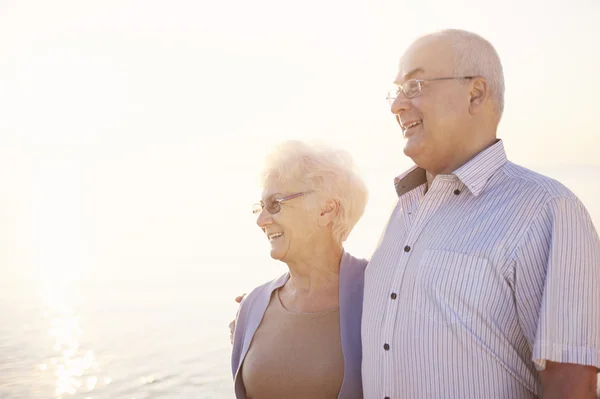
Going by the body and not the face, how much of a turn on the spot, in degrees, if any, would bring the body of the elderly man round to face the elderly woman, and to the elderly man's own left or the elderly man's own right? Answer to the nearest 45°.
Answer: approximately 90° to the elderly man's own right

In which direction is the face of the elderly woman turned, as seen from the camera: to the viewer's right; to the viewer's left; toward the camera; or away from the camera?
to the viewer's left

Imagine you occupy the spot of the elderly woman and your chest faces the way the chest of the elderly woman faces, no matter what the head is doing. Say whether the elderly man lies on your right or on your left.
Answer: on your left

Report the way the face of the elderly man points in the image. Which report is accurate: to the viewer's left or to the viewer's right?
to the viewer's left

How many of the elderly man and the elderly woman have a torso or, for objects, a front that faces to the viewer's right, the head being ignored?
0

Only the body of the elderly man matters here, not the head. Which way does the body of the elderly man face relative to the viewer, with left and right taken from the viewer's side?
facing the viewer and to the left of the viewer

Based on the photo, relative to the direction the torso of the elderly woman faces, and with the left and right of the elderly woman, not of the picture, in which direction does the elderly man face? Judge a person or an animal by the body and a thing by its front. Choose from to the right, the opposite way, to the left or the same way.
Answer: the same way

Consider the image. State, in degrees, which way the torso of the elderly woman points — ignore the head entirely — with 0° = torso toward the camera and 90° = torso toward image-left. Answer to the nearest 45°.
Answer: approximately 45°
